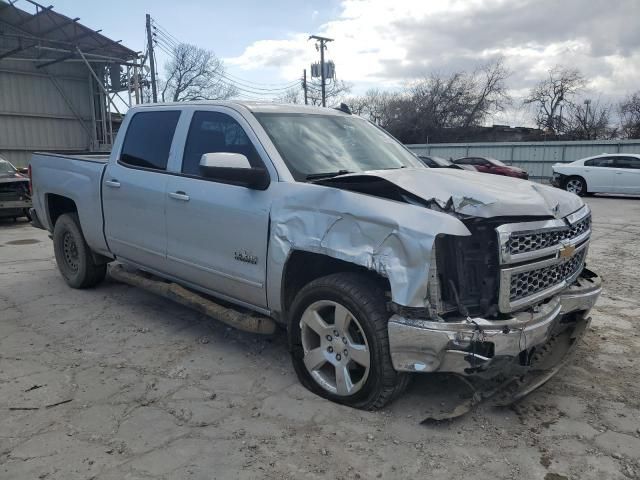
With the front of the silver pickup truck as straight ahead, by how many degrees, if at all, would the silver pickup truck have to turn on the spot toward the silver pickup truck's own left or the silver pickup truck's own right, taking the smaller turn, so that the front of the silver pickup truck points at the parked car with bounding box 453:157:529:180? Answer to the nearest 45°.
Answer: approximately 135° to the silver pickup truck's own left

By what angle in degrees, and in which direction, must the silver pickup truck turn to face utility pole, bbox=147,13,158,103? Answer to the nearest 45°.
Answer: approximately 135° to its left

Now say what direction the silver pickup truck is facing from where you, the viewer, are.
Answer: facing the viewer and to the right of the viewer

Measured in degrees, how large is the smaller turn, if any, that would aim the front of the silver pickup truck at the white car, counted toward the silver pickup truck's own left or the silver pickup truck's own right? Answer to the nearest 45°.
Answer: approximately 90° to the silver pickup truck's own left

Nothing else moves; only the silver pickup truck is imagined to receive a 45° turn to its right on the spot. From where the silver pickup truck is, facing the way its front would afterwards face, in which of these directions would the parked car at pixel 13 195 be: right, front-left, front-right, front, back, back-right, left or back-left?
back-right

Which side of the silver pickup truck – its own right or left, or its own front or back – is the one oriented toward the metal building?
back
